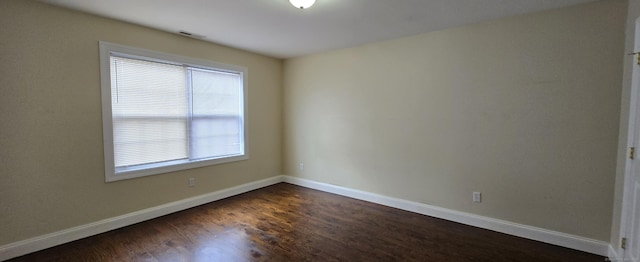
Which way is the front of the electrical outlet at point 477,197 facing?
toward the camera

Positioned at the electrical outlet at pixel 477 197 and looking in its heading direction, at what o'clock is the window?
The window is roughly at 2 o'clock from the electrical outlet.
